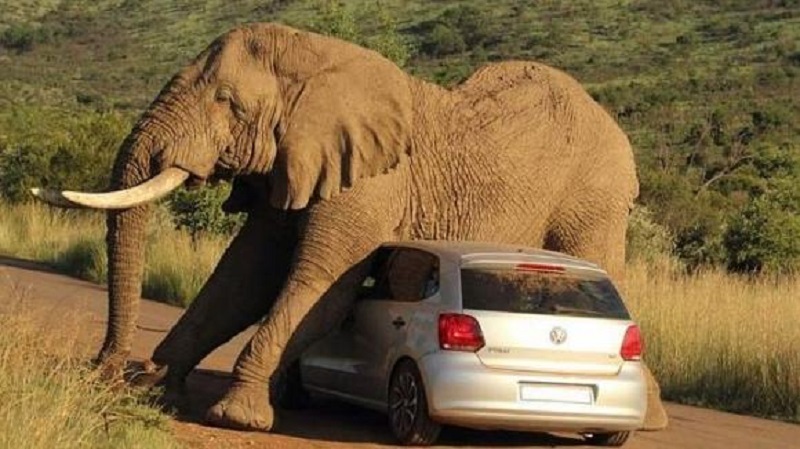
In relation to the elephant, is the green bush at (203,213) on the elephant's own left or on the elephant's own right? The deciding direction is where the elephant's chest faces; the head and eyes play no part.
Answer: on the elephant's own right

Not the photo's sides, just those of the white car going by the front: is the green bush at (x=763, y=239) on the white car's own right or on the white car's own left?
on the white car's own right

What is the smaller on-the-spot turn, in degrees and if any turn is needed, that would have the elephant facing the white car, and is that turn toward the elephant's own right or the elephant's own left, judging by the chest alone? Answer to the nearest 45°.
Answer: approximately 135° to the elephant's own left

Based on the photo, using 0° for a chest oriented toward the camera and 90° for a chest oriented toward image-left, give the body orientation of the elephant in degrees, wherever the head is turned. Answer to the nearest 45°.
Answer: approximately 90°

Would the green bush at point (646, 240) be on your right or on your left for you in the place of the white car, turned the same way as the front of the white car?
on your right

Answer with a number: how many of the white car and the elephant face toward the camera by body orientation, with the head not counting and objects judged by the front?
0

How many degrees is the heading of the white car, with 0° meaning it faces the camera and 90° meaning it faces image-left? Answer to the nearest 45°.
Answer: approximately 135°
